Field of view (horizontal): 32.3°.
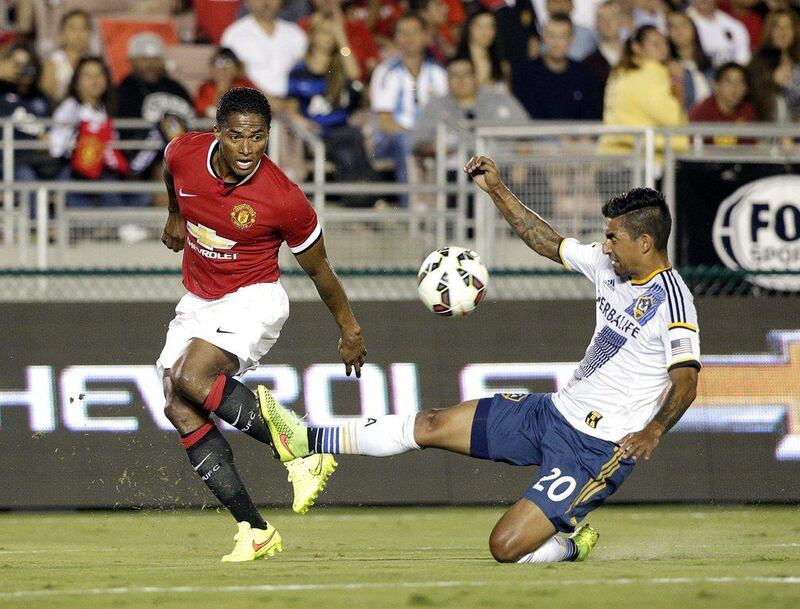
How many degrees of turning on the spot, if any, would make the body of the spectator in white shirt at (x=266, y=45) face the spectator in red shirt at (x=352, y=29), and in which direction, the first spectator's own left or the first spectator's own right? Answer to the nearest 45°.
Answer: approximately 135° to the first spectator's own left

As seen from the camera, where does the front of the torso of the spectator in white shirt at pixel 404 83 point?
toward the camera

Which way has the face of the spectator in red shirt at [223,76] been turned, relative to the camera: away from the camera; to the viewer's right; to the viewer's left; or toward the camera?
toward the camera

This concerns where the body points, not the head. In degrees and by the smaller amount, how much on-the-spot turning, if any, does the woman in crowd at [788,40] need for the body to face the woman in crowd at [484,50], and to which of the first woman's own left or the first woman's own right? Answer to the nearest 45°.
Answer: approximately 45° to the first woman's own right

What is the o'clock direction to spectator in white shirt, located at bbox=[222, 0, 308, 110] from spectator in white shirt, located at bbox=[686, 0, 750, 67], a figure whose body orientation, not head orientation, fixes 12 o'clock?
spectator in white shirt, located at bbox=[222, 0, 308, 110] is roughly at 2 o'clock from spectator in white shirt, located at bbox=[686, 0, 750, 67].

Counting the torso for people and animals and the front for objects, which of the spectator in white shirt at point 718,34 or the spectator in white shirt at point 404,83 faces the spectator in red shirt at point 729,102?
the spectator in white shirt at point 718,34

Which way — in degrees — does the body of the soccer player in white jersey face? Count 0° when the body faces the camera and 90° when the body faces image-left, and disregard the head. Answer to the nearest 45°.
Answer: approximately 45°

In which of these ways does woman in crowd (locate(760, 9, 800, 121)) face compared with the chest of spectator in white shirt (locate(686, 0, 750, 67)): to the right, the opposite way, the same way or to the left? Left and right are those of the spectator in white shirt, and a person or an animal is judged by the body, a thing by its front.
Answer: the same way

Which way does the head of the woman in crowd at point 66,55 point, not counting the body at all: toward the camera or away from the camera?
toward the camera

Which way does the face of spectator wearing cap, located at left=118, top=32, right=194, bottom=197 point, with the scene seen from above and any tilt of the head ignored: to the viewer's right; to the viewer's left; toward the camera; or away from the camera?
toward the camera

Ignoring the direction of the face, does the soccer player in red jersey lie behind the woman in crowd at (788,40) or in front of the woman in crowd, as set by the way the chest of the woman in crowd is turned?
in front

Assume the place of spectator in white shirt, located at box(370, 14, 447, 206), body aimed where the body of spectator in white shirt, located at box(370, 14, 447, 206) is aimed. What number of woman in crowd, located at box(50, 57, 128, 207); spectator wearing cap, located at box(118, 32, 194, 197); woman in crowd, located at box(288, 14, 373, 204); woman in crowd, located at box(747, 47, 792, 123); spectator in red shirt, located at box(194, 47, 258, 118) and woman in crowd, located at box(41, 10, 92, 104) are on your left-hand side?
1

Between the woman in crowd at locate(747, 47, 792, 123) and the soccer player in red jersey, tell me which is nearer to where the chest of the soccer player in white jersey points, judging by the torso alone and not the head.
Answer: the soccer player in red jersey

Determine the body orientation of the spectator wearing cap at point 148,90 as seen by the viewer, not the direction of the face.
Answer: toward the camera

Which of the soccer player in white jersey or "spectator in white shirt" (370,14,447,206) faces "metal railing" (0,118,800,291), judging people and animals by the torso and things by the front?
the spectator in white shirt
